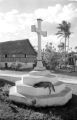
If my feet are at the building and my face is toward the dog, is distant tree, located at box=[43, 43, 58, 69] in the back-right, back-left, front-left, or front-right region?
front-left

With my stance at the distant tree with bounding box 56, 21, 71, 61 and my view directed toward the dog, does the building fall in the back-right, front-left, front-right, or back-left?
front-right

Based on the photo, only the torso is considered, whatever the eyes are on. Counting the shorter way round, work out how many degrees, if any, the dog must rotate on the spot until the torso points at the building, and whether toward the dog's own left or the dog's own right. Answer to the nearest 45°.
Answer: approximately 90° to the dog's own right

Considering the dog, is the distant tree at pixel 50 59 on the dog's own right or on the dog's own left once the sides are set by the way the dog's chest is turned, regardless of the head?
on the dog's own right

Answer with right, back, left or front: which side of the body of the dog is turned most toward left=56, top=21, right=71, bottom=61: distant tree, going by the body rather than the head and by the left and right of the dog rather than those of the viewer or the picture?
right

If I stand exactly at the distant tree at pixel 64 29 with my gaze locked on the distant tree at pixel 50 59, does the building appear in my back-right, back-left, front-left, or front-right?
front-right

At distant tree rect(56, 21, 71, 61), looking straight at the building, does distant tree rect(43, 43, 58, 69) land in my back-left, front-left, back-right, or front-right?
front-left

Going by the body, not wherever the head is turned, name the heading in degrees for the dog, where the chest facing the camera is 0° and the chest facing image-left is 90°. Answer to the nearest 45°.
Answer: approximately 90°
